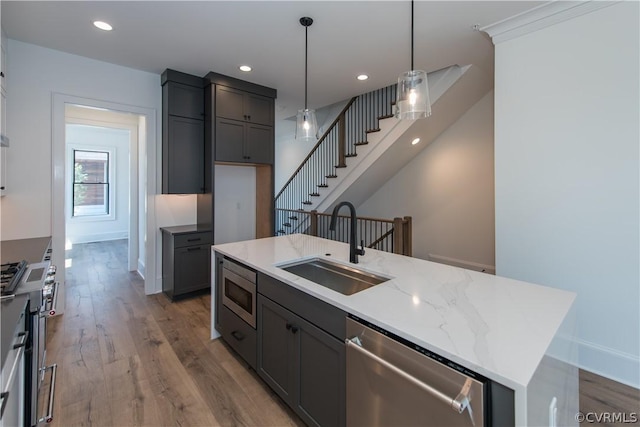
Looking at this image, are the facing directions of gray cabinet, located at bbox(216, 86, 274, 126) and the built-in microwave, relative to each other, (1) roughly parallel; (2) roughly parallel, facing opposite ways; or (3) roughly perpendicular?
roughly perpendicular

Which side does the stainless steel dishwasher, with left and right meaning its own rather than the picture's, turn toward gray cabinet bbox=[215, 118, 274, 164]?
right

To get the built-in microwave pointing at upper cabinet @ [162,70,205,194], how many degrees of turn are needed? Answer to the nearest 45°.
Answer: approximately 135° to its right

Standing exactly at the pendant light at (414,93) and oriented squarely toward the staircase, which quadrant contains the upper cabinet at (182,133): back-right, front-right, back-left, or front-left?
front-left

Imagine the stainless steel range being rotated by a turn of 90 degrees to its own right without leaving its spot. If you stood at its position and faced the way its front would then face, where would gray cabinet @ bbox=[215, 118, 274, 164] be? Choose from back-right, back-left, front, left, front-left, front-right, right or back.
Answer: back-left

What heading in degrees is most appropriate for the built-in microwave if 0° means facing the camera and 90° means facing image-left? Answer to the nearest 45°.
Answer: approximately 45°

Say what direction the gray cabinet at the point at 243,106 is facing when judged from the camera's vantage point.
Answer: facing the viewer and to the right of the viewer

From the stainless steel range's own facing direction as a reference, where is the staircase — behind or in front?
in front

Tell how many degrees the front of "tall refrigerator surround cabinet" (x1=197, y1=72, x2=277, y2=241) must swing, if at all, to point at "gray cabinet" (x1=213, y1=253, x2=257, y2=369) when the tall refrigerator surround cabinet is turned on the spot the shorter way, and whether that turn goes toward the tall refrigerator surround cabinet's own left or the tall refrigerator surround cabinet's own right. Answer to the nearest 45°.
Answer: approximately 45° to the tall refrigerator surround cabinet's own right

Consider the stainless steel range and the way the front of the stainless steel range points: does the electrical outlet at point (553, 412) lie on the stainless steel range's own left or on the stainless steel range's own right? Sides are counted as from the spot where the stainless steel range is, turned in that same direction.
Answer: on the stainless steel range's own right

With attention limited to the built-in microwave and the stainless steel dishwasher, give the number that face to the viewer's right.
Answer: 0

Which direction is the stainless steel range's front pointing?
to the viewer's right

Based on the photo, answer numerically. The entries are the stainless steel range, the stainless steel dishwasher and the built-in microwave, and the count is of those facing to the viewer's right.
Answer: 1

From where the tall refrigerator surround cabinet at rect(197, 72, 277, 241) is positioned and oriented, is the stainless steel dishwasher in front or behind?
in front

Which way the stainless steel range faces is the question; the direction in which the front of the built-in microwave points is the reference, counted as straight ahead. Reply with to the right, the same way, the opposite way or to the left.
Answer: the opposite way

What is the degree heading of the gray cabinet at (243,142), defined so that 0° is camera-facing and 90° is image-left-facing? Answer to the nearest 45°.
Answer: approximately 315°
